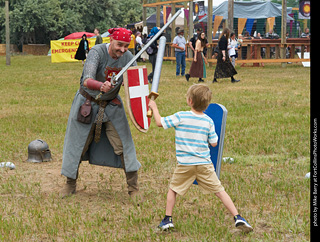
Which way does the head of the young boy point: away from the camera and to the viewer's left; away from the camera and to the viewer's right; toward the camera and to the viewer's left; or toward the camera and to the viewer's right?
away from the camera and to the viewer's left

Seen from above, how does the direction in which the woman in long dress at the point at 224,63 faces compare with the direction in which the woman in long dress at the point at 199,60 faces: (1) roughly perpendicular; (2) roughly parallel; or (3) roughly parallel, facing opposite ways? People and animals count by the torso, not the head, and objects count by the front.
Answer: roughly parallel

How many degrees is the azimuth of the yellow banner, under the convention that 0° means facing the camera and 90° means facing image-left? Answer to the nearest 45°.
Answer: approximately 0°

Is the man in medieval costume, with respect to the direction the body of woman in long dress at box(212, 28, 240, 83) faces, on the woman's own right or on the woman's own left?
on the woman's own right

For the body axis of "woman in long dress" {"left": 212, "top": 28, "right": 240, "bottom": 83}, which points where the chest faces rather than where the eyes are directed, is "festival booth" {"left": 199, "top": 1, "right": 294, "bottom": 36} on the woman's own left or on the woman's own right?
on the woman's own left

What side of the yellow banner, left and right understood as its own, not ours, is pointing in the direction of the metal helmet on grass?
front

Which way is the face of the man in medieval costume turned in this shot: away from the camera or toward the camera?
toward the camera

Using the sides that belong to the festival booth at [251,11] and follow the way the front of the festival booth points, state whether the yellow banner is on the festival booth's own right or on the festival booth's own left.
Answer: on the festival booth's own right

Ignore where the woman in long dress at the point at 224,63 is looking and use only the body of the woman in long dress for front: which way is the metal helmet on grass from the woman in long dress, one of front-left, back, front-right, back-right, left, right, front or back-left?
right

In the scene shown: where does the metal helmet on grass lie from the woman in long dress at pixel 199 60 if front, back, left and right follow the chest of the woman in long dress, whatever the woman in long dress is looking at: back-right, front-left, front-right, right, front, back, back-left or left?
right

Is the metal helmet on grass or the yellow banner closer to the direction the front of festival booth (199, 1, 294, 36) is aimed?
the metal helmet on grass

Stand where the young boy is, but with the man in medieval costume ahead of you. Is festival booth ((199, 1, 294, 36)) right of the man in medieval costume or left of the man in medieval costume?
right

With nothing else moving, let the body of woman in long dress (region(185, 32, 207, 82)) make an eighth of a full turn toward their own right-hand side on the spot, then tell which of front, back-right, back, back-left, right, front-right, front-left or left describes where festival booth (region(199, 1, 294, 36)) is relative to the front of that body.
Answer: back-left

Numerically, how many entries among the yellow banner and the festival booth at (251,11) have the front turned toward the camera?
2
